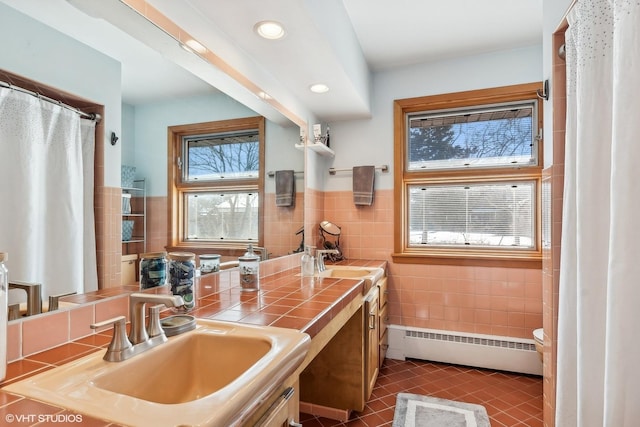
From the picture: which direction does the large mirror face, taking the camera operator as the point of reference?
facing the viewer and to the right of the viewer

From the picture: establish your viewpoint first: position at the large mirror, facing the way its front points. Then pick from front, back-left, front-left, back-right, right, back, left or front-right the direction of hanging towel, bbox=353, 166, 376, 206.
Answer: left

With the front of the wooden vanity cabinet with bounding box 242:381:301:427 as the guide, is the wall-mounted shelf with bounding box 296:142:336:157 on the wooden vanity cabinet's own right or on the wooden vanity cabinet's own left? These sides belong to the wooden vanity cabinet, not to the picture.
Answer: on the wooden vanity cabinet's own left

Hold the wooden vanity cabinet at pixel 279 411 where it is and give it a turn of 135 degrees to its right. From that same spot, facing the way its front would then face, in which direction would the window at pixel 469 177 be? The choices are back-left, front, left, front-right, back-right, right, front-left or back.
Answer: back-right

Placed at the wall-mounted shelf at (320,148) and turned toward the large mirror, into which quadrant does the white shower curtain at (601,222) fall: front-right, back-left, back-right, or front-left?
front-left

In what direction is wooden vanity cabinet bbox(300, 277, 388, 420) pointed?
to the viewer's right

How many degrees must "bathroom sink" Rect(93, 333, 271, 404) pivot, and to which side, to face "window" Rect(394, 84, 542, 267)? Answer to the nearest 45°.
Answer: approximately 90° to its left
